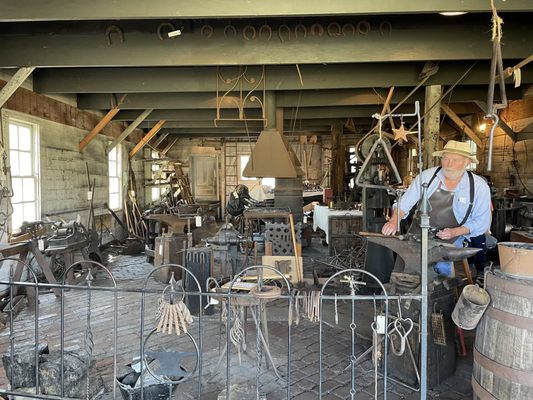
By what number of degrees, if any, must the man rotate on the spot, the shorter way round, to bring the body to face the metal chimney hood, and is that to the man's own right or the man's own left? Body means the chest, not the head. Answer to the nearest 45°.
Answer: approximately 90° to the man's own right

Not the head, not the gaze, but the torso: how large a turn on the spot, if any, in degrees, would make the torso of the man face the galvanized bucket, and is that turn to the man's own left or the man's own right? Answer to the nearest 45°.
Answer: approximately 45° to the man's own left

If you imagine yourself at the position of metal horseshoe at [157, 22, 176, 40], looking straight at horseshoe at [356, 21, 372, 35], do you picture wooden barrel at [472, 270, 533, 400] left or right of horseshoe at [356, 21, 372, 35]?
right

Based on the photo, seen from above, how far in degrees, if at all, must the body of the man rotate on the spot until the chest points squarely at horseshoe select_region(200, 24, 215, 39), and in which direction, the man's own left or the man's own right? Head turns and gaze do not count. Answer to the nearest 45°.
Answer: approximately 45° to the man's own right

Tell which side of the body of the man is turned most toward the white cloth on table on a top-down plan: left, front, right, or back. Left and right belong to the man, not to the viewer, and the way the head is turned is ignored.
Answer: right

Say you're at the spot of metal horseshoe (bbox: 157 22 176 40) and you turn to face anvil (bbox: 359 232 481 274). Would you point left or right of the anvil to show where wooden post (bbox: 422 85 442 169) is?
left

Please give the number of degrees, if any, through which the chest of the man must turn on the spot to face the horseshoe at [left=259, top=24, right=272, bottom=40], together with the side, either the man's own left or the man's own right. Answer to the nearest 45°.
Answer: approximately 45° to the man's own right

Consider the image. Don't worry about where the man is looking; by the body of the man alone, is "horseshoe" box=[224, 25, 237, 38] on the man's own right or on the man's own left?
on the man's own right

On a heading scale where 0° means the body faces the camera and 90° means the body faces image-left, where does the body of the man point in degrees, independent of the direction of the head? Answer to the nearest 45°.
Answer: approximately 45°

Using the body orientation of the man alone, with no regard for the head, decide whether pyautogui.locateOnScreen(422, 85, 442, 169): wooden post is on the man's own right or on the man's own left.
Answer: on the man's own right
